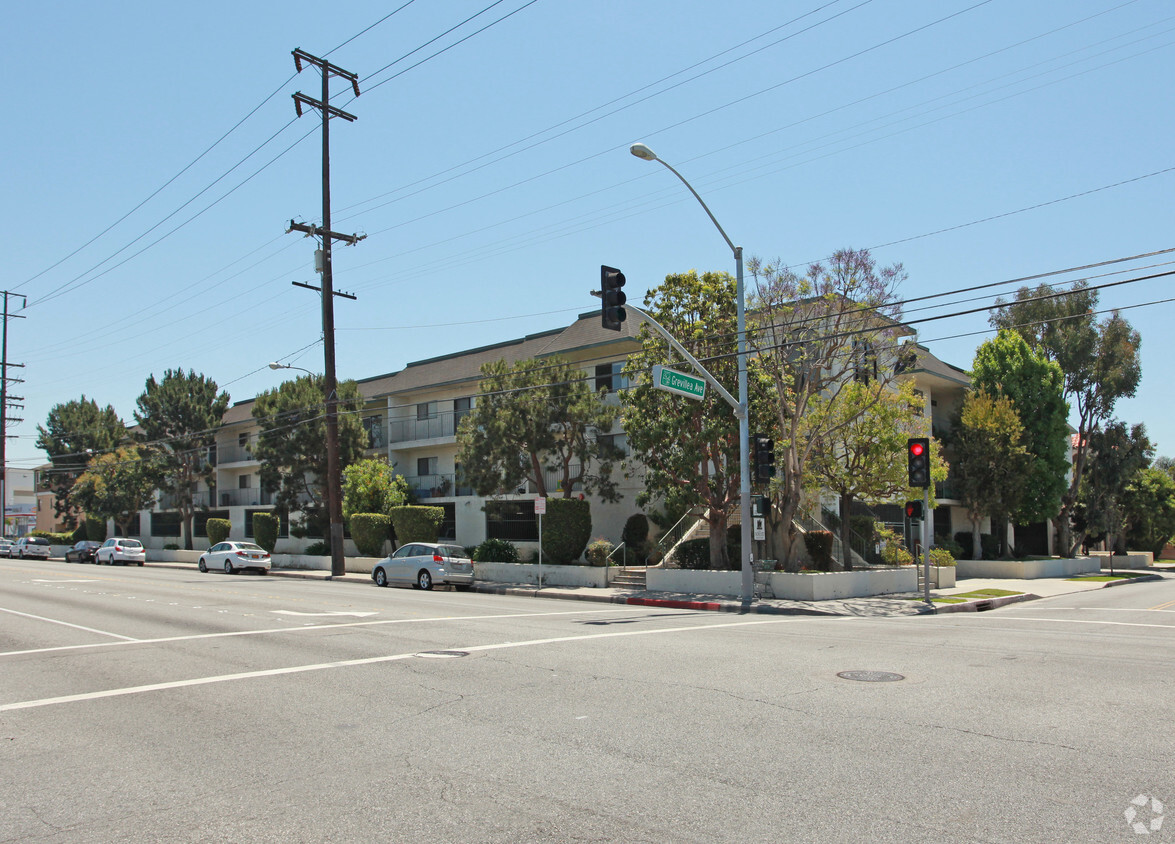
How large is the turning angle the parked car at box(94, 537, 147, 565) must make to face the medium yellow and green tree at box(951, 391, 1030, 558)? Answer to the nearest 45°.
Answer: approximately 180°

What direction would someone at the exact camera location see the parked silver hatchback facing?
facing away from the viewer and to the left of the viewer

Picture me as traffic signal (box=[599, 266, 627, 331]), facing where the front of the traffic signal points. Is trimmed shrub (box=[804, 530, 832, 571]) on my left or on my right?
on my left

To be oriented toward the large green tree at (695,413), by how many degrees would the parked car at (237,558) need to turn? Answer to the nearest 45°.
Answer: approximately 180°

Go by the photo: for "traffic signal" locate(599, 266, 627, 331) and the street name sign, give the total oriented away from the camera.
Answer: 0

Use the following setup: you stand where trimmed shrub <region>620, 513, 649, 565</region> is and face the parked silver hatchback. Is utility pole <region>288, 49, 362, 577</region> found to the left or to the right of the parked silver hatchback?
right
